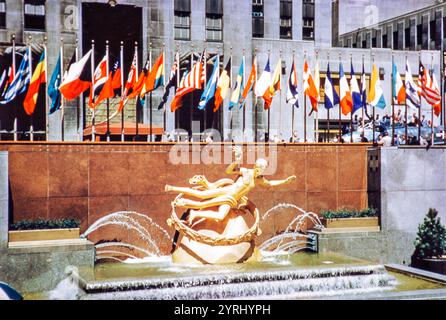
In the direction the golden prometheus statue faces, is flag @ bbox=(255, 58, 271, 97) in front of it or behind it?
behind

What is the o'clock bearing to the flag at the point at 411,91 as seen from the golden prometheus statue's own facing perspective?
The flag is roughly at 8 o'clock from the golden prometheus statue.

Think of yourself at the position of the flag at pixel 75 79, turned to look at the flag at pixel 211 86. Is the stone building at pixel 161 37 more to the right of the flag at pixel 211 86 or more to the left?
left

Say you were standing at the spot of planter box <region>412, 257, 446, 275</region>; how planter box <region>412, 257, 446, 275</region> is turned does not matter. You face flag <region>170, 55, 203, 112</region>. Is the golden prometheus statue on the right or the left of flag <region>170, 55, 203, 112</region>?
left

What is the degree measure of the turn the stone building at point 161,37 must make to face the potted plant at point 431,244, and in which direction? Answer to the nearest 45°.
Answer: approximately 45° to its left

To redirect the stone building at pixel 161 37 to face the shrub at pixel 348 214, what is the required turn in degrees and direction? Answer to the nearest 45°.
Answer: approximately 45° to its left

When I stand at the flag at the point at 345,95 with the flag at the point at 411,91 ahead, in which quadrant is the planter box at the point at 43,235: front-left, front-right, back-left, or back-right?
back-right

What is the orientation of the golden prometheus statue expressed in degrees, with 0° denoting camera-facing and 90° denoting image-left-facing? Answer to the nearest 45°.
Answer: approximately 0°

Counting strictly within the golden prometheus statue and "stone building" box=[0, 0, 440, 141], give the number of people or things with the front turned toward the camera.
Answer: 2

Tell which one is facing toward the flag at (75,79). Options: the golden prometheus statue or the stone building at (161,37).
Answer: the stone building
